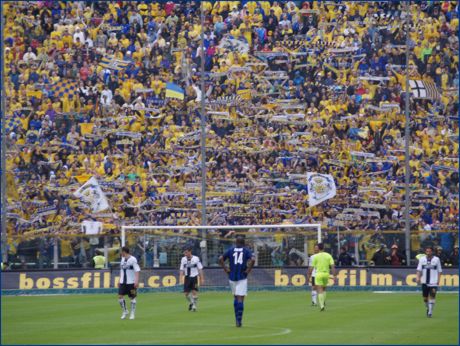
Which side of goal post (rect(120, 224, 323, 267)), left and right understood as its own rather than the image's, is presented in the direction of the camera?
front

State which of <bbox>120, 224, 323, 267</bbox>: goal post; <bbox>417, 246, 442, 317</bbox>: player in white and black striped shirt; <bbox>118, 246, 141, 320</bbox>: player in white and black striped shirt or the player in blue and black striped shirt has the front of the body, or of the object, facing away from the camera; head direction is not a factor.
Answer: the player in blue and black striped shirt

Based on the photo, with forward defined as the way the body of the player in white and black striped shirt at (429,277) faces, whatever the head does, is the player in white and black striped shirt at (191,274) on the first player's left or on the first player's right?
on the first player's right

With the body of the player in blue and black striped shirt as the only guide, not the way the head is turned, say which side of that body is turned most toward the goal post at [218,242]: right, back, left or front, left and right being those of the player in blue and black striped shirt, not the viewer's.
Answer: front

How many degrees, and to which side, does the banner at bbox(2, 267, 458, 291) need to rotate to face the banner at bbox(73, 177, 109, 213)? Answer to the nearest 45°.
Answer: approximately 135° to its right

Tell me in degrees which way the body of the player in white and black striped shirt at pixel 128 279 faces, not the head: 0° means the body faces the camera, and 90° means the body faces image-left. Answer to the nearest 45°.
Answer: approximately 45°

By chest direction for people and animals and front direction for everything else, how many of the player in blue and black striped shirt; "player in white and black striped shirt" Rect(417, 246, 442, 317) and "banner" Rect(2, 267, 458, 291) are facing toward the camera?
2

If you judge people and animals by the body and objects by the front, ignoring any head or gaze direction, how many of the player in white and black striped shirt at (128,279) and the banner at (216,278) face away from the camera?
0

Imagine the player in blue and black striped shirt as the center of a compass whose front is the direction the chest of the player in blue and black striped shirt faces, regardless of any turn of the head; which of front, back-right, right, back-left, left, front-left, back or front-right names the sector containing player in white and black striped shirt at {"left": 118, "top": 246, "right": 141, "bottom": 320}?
front-left

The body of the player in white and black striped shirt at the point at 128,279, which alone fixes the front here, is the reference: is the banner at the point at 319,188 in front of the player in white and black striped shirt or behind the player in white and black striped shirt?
behind

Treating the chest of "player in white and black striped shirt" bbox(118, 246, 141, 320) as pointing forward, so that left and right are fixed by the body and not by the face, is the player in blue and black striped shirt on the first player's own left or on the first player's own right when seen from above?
on the first player's own left

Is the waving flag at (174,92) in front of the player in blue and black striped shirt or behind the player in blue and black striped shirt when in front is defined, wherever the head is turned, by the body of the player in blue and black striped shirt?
in front

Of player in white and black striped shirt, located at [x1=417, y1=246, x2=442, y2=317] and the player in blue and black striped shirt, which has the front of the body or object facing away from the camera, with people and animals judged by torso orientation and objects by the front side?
the player in blue and black striped shirt

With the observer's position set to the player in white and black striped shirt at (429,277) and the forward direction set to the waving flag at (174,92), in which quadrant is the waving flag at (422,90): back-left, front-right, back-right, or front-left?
front-right

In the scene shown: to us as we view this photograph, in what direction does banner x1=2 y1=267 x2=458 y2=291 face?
facing the viewer
